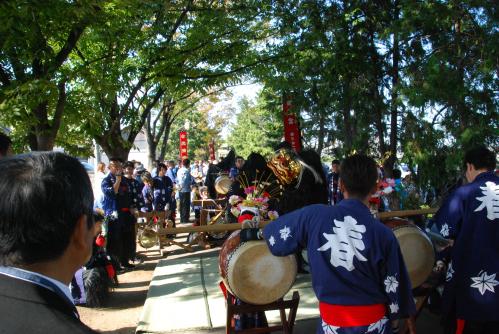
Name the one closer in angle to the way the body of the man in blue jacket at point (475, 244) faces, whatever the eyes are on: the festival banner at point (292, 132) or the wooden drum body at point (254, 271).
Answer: the festival banner

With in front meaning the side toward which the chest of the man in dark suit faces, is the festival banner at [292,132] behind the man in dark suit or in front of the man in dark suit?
in front

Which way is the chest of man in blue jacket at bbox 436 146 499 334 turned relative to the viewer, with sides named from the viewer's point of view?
facing away from the viewer and to the left of the viewer

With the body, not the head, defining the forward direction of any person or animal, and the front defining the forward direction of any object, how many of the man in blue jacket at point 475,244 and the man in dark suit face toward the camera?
0

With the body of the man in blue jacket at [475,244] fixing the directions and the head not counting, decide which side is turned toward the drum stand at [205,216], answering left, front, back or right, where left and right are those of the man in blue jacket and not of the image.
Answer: front

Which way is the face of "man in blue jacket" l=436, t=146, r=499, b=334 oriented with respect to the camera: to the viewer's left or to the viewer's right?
to the viewer's left

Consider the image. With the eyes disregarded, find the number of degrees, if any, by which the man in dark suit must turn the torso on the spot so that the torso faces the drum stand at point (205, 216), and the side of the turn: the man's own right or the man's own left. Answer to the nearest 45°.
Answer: approximately 45° to the man's own left

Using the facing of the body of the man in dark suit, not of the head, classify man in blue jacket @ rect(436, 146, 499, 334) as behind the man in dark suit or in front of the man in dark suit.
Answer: in front

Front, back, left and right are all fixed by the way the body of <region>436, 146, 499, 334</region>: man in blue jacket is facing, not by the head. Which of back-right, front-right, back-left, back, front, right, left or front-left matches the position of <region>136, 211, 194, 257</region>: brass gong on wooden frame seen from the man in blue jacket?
front

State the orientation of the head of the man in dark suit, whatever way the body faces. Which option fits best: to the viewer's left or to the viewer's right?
to the viewer's right

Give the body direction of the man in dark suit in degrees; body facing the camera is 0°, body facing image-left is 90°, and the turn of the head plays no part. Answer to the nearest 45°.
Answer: approximately 225°

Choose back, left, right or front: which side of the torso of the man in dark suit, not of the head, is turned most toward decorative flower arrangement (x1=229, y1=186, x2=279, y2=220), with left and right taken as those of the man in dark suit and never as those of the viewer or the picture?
front
